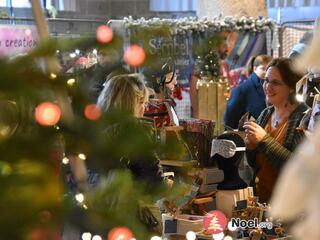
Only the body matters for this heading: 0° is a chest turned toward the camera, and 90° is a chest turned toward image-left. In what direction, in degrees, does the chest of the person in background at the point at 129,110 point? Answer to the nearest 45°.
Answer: approximately 270°

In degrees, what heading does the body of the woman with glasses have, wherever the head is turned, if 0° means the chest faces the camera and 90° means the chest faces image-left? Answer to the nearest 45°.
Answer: approximately 45°

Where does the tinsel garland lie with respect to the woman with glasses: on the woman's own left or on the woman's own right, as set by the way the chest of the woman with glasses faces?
on the woman's own right

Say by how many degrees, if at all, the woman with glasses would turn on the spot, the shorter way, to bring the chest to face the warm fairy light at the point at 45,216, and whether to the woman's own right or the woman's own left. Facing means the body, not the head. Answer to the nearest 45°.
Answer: approximately 45° to the woman's own left

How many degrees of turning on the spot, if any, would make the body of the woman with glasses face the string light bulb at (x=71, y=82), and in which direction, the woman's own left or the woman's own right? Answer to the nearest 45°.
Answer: approximately 45° to the woman's own left
